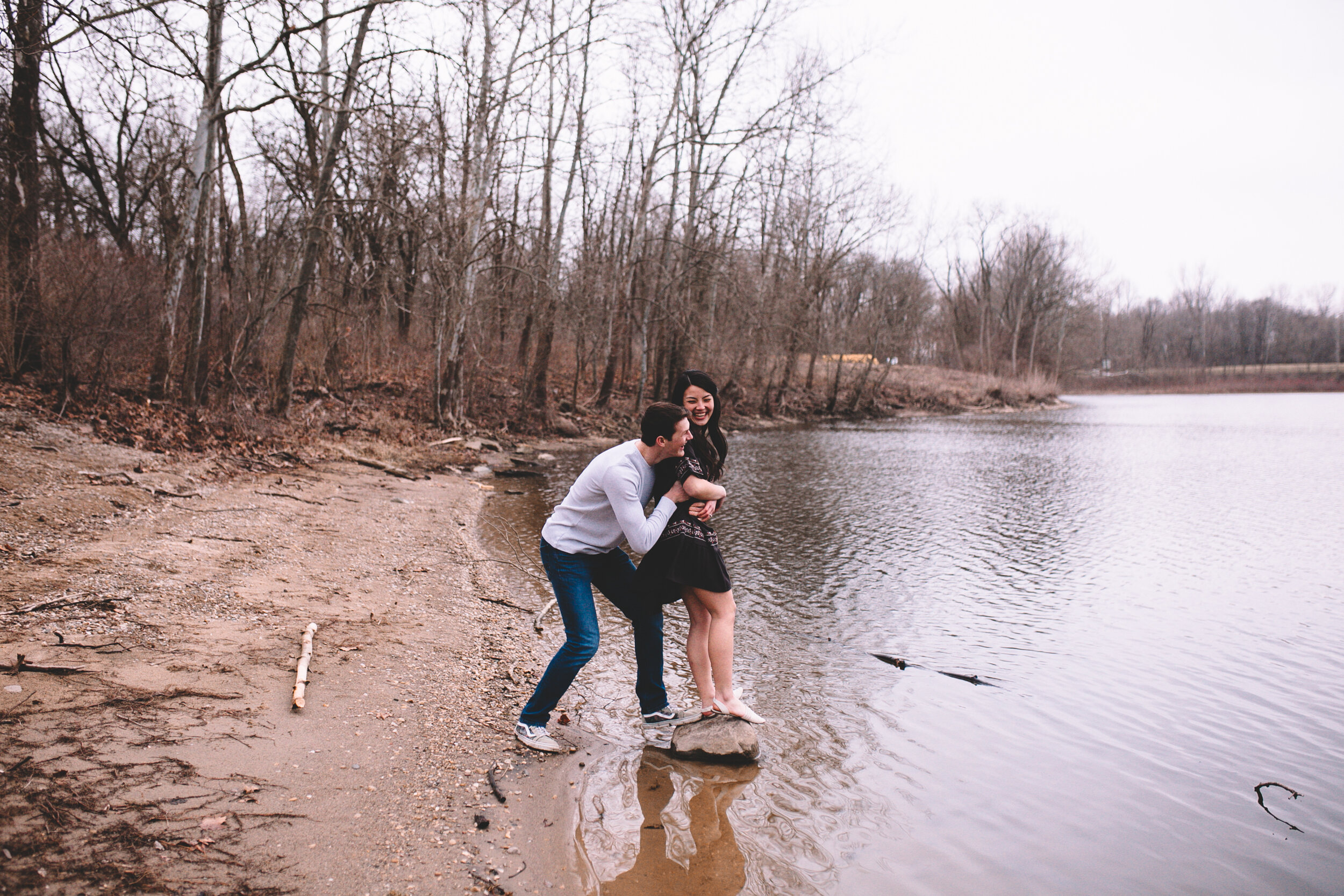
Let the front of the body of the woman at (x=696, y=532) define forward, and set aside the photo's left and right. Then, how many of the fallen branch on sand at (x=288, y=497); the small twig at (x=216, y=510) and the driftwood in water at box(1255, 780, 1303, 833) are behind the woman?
2

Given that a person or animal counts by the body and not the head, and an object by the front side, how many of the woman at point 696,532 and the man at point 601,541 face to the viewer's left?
0

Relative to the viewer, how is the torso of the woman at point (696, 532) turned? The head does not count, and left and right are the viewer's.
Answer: facing the viewer and to the right of the viewer

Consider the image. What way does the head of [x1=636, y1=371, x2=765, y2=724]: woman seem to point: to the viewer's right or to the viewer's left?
to the viewer's left

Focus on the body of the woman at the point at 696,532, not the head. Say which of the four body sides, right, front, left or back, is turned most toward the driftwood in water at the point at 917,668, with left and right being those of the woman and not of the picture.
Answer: left

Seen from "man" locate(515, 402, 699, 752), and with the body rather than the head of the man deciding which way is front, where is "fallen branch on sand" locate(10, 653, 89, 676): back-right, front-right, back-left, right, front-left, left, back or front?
back

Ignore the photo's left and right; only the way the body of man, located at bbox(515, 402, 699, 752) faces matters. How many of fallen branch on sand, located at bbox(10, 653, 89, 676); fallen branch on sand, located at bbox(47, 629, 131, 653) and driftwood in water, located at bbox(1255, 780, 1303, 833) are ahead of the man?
1

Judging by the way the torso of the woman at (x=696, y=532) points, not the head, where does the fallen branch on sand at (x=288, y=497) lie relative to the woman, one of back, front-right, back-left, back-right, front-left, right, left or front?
back

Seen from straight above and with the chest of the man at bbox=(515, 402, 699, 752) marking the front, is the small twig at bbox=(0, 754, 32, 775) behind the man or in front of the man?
behind

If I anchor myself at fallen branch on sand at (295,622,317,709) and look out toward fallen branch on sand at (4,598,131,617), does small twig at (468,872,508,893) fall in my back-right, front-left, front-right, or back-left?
back-left

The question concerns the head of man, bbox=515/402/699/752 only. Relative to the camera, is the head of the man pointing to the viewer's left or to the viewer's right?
to the viewer's right

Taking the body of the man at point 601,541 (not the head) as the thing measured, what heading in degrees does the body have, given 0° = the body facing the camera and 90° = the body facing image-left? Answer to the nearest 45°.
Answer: approximately 270°

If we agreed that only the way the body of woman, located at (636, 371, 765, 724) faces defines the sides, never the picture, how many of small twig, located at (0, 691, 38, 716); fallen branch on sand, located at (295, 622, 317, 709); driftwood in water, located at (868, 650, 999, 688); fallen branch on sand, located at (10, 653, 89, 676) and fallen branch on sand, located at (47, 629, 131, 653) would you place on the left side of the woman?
1

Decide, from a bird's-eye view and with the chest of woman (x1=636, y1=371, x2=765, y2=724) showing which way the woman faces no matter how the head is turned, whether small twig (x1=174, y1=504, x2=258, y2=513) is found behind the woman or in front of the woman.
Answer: behind

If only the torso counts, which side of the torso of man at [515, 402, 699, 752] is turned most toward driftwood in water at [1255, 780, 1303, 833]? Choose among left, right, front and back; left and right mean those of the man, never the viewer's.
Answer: front
